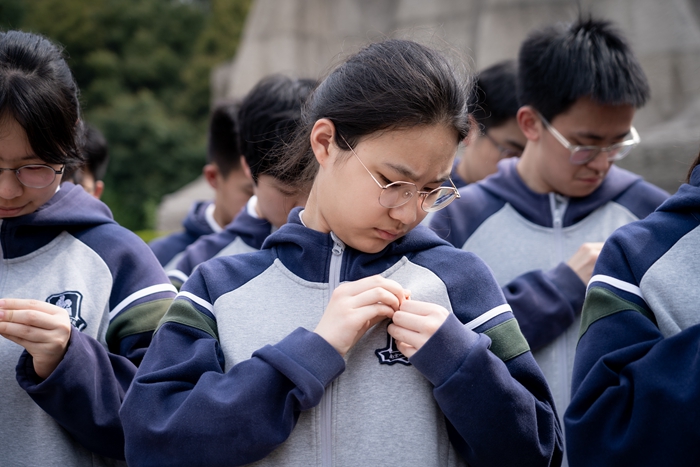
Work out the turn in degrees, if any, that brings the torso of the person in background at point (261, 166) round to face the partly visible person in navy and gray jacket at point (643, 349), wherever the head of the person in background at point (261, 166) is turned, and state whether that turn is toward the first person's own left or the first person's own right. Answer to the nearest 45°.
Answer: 0° — they already face them

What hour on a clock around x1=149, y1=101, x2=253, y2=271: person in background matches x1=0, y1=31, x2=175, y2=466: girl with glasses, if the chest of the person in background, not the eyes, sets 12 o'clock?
The girl with glasses is roughly at 2 o'clock from the person in background.

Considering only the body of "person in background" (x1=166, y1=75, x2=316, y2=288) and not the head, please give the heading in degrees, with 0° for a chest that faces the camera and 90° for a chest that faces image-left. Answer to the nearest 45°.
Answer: approximately 315°

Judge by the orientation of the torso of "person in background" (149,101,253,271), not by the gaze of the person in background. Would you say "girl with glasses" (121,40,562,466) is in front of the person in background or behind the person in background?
in front

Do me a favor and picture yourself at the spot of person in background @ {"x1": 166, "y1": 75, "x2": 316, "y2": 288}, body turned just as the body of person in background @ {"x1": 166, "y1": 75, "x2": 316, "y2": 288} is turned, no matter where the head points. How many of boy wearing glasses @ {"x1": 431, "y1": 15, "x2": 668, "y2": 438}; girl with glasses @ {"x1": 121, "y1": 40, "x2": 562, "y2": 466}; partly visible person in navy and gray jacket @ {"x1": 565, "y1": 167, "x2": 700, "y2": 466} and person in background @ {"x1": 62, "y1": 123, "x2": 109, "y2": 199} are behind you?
1

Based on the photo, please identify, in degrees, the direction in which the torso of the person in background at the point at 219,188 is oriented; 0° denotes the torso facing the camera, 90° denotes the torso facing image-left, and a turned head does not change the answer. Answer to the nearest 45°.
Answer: approximately 315°
